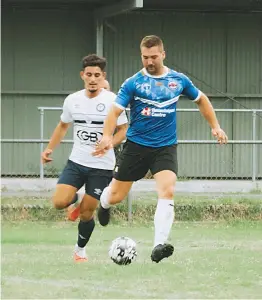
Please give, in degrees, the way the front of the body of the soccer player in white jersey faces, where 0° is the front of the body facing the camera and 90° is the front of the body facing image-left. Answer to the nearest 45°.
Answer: approximately 0°

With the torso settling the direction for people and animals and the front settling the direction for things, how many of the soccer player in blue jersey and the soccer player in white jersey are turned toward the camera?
2

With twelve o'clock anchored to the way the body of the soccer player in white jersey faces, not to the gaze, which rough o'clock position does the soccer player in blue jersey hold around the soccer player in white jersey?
The soccer player in blue jersey is roughly at 11 o'clock from the soccer player in white jersey.

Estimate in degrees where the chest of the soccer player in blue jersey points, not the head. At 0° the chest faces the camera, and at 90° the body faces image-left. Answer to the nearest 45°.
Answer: approximately 0°
